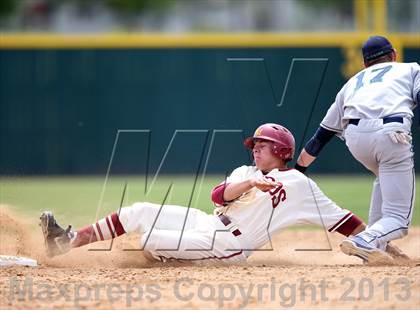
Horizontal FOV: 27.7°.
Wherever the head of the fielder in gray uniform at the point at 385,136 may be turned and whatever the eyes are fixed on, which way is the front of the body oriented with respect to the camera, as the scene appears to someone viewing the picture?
away from the camera

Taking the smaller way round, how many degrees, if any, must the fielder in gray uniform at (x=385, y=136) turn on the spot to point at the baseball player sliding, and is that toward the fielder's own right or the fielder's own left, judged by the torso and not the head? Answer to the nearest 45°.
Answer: approximately 90° to the fielder's own left
